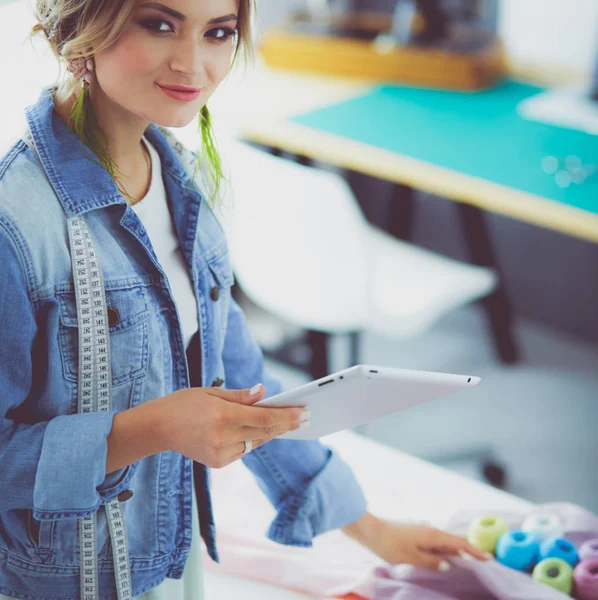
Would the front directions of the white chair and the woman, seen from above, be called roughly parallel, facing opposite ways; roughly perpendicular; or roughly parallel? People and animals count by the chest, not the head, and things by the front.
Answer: roughly perpendicular

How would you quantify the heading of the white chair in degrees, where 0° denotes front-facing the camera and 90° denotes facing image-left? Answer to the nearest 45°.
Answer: approximately 225°

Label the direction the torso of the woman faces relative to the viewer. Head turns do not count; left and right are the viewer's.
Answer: facing the viewer and to the right of the viewer

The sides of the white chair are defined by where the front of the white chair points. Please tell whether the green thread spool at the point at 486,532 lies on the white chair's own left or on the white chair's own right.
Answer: on the white chair's own right

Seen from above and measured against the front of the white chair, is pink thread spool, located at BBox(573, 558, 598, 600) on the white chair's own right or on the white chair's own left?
on the white chair's own right

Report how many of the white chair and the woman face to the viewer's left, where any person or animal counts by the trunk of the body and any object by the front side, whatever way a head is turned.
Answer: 0
